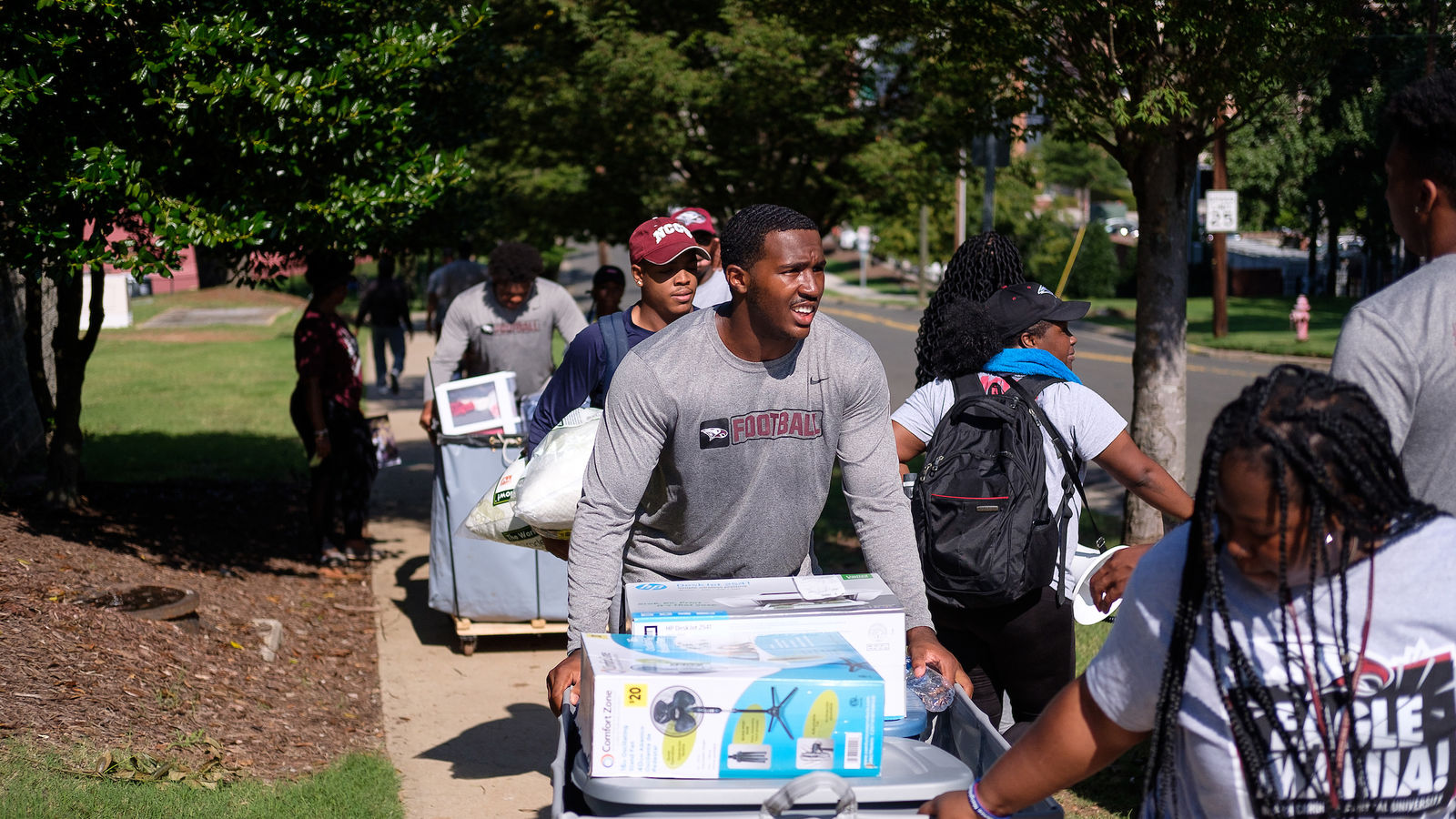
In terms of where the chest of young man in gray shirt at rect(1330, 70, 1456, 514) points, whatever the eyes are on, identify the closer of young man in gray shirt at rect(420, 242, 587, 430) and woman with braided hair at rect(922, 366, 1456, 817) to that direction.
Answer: the young man in gray shirt

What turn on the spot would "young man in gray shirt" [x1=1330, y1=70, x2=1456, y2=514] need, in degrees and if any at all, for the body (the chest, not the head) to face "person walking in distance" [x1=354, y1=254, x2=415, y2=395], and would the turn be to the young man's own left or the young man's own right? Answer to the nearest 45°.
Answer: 0° — they already face them

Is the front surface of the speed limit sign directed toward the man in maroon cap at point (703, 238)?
yes

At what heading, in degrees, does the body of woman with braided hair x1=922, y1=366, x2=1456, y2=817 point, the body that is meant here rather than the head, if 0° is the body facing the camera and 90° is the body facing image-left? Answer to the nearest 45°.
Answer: approximately 0°

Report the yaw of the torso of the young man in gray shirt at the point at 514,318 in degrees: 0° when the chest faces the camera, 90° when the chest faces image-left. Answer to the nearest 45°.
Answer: approximately 0°

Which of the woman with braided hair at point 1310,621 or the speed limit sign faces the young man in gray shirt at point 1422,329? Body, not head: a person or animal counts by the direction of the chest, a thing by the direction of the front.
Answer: the speed limit sign

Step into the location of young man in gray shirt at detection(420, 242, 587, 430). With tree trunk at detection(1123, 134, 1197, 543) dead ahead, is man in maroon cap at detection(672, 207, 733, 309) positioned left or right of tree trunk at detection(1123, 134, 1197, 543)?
right

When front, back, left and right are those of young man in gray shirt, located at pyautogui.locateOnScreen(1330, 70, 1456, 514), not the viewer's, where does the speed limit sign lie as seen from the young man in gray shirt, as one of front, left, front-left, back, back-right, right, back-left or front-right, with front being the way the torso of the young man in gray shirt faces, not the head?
front-right
